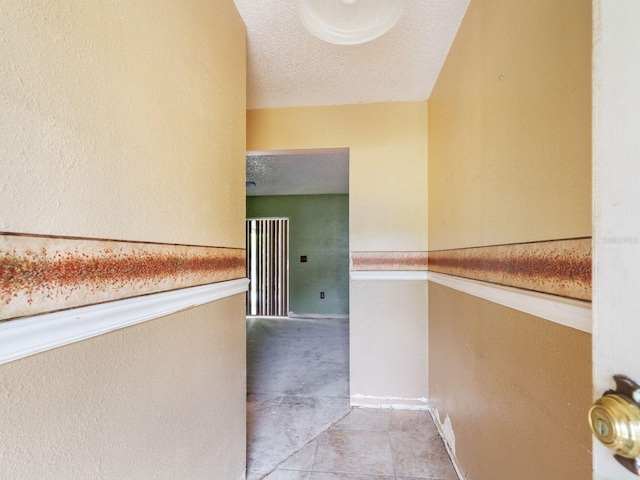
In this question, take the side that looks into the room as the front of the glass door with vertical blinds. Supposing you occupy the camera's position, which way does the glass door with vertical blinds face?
facing the viewer

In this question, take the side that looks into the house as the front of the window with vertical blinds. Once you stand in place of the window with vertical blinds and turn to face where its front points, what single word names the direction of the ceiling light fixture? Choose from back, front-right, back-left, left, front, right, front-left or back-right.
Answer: front
